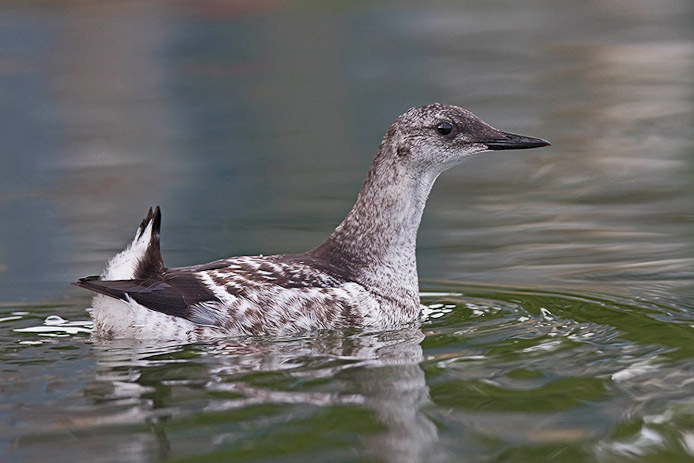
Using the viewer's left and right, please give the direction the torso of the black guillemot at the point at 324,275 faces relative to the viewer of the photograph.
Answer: facing to the right of the viewer
